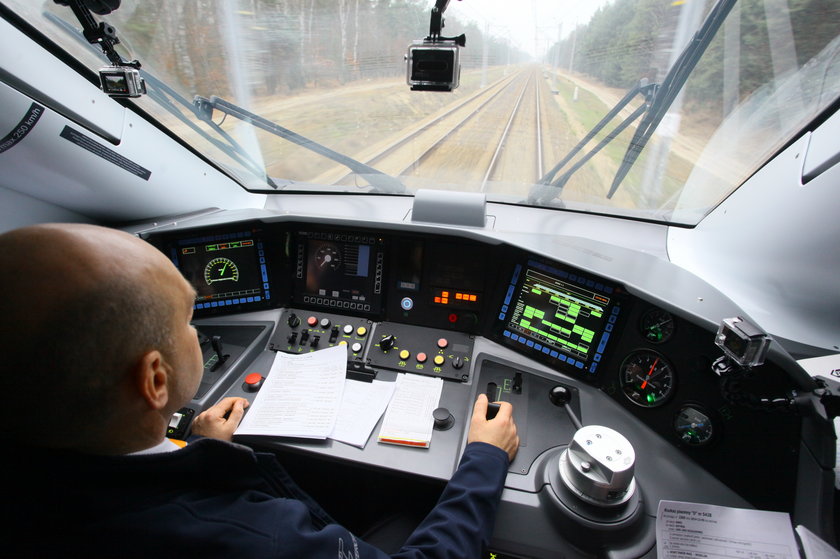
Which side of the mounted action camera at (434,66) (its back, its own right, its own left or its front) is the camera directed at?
back

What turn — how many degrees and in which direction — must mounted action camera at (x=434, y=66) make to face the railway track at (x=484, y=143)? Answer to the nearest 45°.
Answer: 0° — it already faces it

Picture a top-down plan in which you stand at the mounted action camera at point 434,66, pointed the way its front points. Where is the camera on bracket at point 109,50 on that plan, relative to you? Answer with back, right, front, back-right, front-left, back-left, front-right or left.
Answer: left

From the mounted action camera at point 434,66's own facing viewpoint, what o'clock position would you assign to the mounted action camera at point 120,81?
the mounted action camera at point 120,81 is roughly at 9 o'clock from the mounted action camera at point 434,66.

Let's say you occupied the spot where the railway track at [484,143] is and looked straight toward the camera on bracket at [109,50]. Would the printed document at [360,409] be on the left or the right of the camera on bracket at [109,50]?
left

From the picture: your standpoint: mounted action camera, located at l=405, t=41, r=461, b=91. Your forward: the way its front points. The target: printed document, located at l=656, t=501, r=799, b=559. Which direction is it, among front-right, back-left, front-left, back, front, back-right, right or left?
back-right

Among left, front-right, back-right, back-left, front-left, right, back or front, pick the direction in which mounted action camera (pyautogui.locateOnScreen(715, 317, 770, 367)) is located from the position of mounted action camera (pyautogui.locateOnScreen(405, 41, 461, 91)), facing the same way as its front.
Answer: back-right
